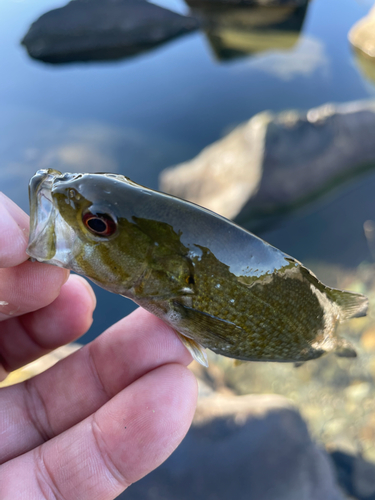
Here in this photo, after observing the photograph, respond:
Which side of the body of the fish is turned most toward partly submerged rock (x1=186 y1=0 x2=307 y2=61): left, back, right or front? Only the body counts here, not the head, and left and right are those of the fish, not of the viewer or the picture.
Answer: right

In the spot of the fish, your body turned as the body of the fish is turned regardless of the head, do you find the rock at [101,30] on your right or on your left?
on your right

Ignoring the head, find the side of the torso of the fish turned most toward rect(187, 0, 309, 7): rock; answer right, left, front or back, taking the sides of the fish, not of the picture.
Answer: right

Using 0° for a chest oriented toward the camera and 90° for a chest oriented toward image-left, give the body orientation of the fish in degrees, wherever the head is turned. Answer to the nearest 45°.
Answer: approximately 90°
